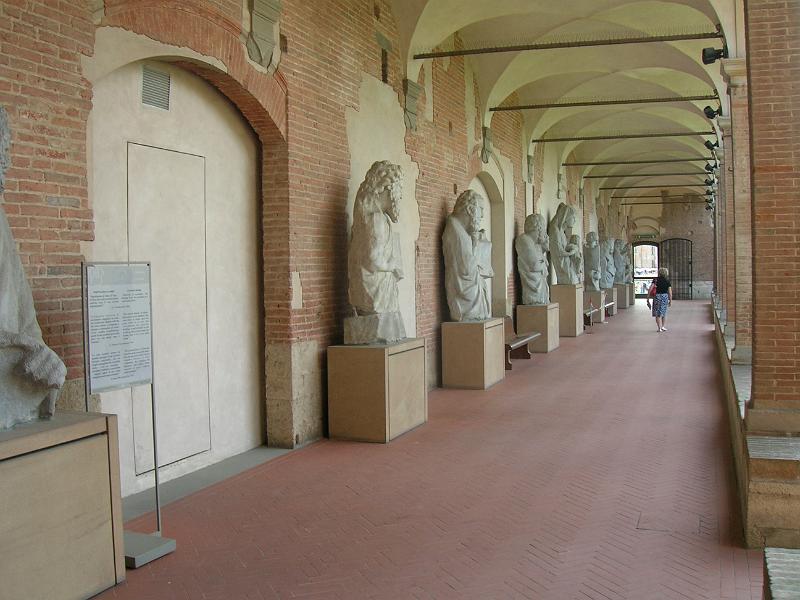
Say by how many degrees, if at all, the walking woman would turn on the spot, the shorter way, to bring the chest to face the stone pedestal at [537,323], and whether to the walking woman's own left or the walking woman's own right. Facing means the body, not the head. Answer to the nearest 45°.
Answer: approximately 135° to the walking woman's own left

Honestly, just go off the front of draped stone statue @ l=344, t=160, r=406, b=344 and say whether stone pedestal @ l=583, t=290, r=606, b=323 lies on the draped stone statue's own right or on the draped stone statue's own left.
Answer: on the draped stone statue's own left

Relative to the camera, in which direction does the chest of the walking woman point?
away from the camera

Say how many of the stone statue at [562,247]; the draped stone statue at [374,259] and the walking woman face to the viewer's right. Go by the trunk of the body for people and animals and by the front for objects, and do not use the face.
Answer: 2

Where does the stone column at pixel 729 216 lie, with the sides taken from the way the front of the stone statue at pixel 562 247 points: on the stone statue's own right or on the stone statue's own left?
on the stone statue's own right

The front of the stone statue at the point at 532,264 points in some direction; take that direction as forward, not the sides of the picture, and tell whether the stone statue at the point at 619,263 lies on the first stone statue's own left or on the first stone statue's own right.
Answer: on the first stone statue's own left

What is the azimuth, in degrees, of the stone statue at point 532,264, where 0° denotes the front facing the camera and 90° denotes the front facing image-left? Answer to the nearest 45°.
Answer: approximately 315°

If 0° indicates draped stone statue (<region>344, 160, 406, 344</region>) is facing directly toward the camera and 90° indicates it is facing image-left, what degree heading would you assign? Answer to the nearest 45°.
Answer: approximately 270°

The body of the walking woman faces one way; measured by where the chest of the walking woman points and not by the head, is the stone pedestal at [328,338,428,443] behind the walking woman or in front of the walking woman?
behind

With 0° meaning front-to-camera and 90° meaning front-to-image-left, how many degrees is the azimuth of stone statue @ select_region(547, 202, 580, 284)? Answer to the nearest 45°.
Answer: approximately 270°

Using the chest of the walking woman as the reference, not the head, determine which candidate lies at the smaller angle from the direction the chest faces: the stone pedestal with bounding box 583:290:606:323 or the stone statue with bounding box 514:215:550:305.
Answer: the stone pedestal

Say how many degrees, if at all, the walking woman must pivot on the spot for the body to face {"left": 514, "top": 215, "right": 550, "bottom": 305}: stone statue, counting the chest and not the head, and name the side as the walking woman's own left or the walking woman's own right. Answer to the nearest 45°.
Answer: approximately 135° to the walking woman's own left

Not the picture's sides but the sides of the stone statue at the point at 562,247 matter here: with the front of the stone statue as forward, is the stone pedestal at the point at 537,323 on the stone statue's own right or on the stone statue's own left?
on the stone statue's own right
